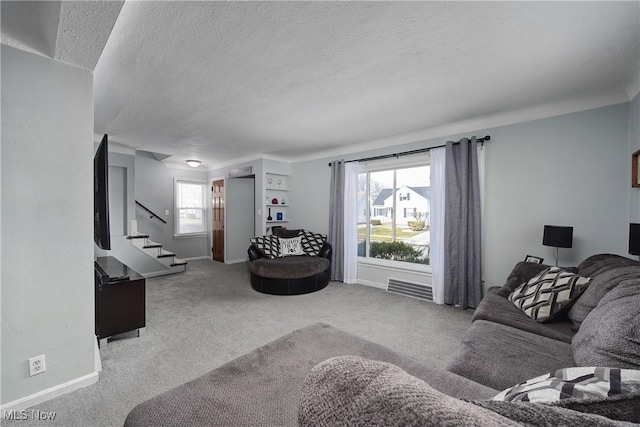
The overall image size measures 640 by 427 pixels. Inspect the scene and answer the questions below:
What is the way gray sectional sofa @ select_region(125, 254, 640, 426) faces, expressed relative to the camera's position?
facing away from the viewer and to the left of the viewer

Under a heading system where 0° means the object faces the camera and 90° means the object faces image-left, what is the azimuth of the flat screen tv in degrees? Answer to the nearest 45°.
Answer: approximately 270°

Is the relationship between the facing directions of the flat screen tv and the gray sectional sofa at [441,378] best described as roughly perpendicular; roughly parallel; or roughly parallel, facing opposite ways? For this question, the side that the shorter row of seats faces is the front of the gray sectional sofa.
roughly perpendicular

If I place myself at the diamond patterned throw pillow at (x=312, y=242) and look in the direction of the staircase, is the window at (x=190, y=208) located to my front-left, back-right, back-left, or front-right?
front-right

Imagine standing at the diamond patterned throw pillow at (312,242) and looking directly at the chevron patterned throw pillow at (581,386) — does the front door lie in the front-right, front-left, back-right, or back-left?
back-right

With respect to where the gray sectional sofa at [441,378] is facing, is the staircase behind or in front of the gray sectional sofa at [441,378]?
in front

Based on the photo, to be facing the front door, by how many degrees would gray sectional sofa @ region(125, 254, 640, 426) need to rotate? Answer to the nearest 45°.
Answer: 0° — it already faces it

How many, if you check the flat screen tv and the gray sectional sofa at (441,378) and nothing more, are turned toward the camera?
0

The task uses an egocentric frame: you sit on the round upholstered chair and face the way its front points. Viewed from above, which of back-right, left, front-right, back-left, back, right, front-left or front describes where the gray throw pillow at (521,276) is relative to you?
front-left

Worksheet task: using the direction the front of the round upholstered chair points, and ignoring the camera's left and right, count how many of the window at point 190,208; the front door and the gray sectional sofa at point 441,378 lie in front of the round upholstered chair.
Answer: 1

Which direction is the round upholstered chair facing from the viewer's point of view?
toward the camera

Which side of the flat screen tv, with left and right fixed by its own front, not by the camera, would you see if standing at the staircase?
left

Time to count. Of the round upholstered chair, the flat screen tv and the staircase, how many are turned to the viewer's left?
0
